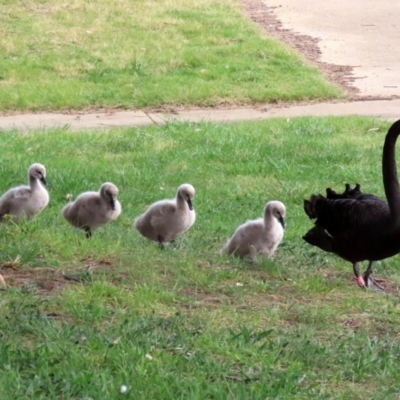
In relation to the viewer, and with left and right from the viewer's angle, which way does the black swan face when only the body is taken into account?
facing to the right of the viewer
